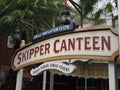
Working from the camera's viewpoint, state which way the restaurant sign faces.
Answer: facing the viewer and to the left of the viewer
